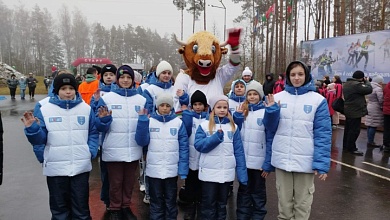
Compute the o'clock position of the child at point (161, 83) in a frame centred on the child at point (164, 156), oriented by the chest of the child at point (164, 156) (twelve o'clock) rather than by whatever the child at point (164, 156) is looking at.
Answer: the child at point (161, 83) is roughly at 6 o'clock from the child at point (164, 156).

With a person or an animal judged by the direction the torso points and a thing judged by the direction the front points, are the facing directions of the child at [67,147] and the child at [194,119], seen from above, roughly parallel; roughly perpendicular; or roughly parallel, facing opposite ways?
roughly parallel

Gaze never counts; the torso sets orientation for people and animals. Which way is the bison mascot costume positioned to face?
toward the camera

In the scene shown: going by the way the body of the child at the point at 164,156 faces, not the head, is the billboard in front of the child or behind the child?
behind

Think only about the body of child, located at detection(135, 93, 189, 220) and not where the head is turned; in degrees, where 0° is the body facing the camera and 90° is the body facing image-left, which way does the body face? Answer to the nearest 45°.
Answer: approximately 0°

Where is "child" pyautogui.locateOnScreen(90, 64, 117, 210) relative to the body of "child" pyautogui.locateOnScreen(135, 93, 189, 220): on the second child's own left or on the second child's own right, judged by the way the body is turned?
on the second child's own right

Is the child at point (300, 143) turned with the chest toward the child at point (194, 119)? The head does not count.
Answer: no

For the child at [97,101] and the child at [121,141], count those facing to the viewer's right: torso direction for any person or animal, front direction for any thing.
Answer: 0

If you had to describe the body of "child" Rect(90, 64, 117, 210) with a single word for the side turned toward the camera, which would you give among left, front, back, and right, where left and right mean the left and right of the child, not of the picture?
front

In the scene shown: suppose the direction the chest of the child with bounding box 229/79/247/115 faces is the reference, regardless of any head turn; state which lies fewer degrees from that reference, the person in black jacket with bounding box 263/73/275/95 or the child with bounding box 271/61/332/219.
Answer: the child

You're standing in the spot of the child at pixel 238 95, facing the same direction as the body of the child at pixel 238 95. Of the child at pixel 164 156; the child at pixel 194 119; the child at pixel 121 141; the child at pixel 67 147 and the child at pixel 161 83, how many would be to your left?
0

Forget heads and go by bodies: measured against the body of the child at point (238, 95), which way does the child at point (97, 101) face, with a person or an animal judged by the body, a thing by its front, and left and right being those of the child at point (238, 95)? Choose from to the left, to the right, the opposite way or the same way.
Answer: the same way

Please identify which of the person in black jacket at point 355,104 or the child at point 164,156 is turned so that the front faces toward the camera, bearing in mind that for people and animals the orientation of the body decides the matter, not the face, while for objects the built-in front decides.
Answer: the child

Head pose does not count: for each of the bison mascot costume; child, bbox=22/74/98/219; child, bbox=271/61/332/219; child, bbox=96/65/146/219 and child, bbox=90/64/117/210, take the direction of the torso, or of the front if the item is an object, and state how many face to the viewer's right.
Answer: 0

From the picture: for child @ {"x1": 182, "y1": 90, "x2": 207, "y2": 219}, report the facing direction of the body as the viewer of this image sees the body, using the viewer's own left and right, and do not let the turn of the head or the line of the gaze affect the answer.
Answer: facing the viewer

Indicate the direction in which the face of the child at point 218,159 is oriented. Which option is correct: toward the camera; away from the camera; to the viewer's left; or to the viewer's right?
toward the camera

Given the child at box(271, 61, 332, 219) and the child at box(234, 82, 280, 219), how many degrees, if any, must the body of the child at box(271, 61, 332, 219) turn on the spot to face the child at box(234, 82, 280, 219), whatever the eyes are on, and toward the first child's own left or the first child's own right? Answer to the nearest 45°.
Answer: approximately 135° to the first child's own right
